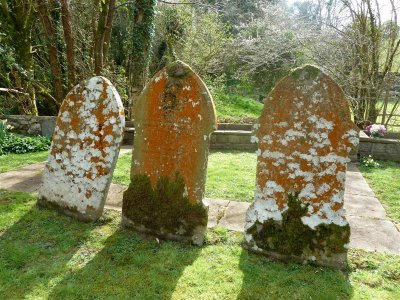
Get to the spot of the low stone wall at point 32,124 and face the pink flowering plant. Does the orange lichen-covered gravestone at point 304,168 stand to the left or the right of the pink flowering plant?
right

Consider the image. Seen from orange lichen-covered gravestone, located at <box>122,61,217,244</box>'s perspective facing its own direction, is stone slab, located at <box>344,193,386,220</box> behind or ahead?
behind

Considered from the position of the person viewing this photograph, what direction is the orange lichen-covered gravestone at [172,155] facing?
facing the viewer and to the left of the viewer

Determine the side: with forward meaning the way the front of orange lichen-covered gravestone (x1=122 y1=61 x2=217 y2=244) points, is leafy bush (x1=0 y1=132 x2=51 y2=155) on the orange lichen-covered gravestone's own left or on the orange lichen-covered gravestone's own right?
on the orange lichen-covered gravestone's own right

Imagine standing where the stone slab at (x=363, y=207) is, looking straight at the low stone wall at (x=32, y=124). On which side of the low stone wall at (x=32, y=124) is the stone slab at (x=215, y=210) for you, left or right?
left

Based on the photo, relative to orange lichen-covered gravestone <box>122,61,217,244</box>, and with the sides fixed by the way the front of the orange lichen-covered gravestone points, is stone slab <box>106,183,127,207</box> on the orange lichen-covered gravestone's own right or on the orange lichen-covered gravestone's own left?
on the orange lichen-covered gravestone's own right

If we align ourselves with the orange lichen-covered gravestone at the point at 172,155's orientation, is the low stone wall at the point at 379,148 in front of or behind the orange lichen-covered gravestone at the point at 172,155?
behind

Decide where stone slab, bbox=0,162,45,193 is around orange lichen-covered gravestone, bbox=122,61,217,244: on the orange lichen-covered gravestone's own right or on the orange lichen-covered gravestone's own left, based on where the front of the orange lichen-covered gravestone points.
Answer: on the orange lichen-covered gravestone's own right

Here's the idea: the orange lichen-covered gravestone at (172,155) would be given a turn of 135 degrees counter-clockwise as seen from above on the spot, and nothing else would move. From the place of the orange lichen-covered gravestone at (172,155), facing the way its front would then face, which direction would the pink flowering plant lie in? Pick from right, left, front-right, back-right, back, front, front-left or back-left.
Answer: front-left
